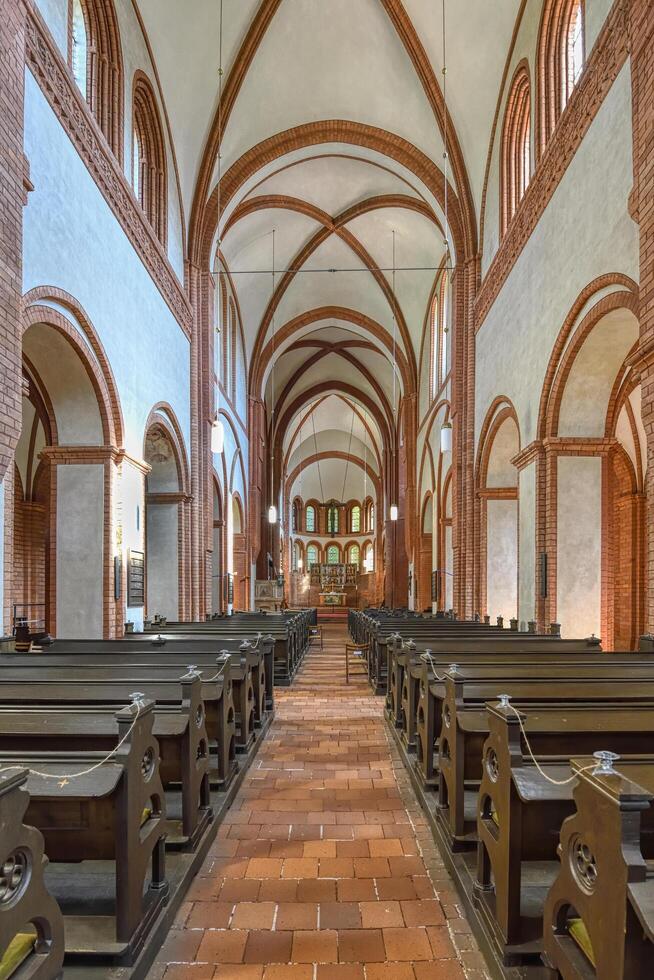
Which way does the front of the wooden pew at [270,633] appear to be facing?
away from the camera

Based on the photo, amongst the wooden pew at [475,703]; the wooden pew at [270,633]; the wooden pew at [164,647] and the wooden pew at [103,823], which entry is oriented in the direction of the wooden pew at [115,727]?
the wooden pew at [103,823]

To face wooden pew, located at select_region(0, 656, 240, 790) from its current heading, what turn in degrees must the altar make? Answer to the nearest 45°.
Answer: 0° — it already faces it

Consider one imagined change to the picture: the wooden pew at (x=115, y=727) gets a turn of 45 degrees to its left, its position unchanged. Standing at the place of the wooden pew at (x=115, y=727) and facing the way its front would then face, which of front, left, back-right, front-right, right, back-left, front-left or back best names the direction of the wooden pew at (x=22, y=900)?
back-left

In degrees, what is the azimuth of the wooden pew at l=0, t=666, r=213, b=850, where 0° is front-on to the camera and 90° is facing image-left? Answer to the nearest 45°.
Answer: approximately 180°

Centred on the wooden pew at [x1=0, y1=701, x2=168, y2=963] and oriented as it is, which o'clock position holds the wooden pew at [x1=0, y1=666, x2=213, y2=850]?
the wooden pew at [x1=0, y1=666, x2=213, y2=850] is roughly at 12 o'clock from the wooden pew at [x1=0, y1=701, x2=168, y2=963].

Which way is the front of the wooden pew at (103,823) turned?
away from the camera

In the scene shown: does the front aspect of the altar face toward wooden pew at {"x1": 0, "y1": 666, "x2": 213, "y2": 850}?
yes

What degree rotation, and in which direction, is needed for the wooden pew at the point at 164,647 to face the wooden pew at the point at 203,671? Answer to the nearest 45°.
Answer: approximately 180°

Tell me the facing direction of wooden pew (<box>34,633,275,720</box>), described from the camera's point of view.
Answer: facing away from the viewer

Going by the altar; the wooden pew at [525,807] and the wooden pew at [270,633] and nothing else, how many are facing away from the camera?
2

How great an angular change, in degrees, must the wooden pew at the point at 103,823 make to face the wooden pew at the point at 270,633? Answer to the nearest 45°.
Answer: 0° — it already faces it
